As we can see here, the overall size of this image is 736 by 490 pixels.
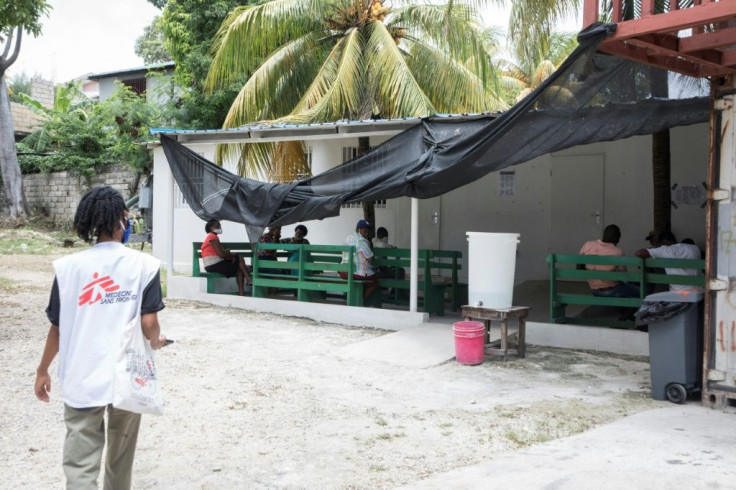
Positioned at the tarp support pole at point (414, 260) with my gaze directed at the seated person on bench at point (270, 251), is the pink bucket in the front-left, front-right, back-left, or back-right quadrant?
back-left

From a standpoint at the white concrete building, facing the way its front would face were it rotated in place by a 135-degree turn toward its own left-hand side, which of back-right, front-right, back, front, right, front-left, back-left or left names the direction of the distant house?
back-left

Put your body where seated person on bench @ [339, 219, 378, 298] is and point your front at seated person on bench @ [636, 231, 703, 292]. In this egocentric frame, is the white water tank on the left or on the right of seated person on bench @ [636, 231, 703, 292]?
right

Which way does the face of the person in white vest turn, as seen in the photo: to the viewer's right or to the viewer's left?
to the viewer's right

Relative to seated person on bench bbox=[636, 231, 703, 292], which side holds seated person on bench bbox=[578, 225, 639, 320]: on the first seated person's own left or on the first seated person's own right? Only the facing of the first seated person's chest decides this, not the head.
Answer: on the first seated person's own left
